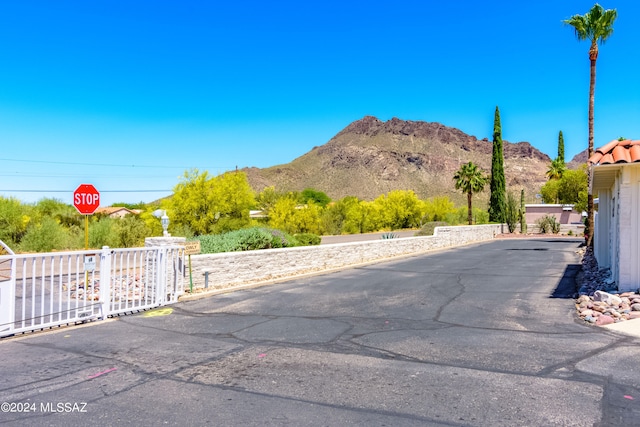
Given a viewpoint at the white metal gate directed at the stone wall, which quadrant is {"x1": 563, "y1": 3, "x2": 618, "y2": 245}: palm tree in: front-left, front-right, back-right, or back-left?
front-right

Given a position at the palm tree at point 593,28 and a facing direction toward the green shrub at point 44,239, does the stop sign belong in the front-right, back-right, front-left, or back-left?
front-left

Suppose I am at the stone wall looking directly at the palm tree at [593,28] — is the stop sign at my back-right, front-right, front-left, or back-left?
back-left

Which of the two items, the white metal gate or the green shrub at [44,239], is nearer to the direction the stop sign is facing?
the white metal gate

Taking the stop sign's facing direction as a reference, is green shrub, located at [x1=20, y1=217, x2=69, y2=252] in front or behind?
behind

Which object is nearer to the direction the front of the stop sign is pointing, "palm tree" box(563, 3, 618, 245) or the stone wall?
the stone wall

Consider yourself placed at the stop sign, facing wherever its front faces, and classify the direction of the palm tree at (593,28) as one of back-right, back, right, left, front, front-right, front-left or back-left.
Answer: left

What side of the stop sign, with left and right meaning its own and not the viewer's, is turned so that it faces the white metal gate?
front

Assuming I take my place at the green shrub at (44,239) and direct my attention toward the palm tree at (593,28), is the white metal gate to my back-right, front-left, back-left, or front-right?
front-right

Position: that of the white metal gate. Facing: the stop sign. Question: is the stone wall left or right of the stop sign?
right

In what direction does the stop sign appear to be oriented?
toward the camera
